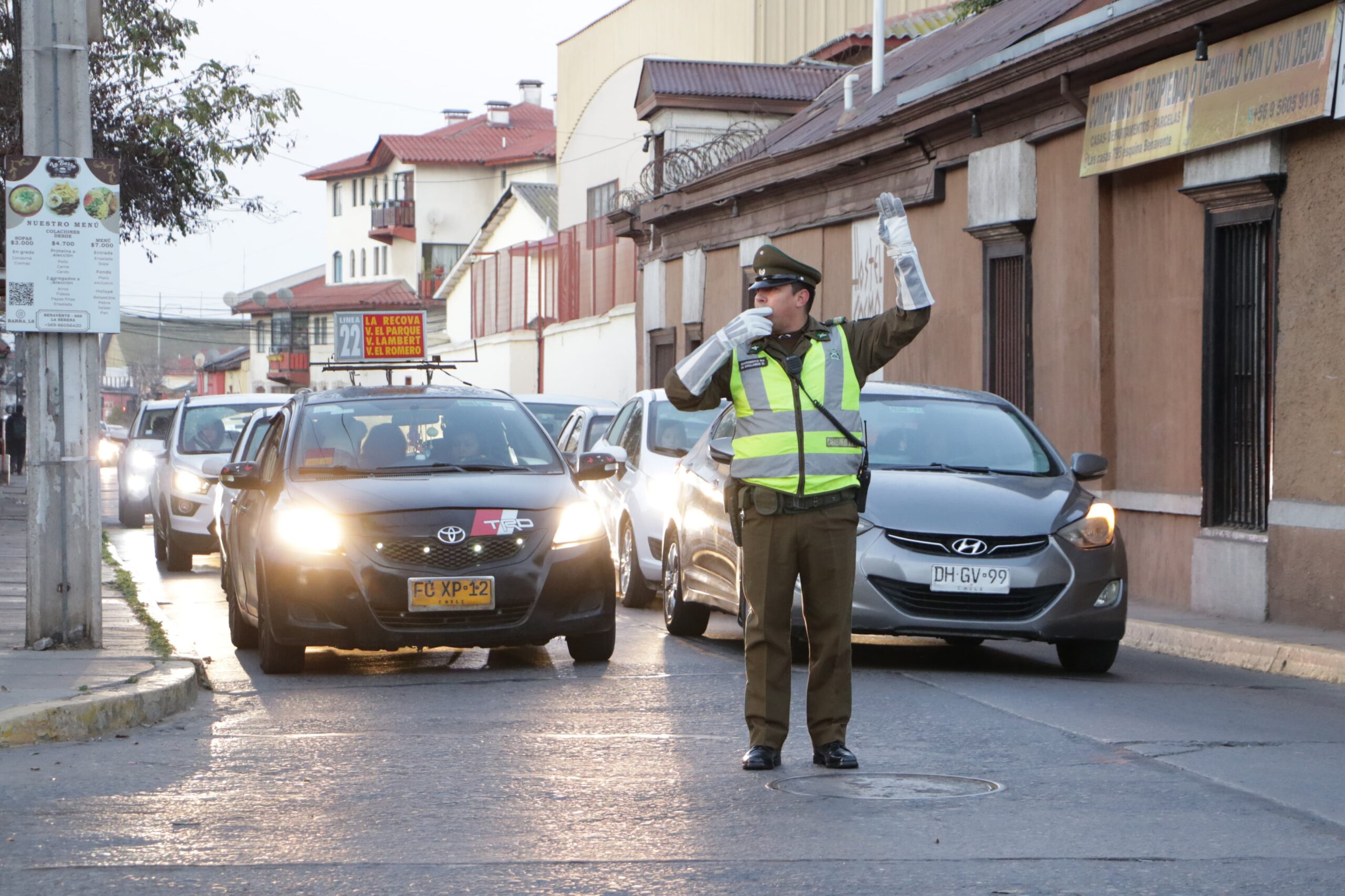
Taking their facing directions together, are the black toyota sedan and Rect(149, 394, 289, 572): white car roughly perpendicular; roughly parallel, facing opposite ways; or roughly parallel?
roughly parallel

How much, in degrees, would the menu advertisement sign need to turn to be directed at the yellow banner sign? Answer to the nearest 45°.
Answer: approximately 90° to its left

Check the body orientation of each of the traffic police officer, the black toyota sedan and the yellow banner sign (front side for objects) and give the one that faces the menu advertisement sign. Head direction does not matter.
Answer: the yellow banner sign

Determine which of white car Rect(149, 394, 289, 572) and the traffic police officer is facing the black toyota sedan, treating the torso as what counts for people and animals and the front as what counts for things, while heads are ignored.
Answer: the white car

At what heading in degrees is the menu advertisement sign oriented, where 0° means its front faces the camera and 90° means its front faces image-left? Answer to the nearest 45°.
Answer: approximately 0°

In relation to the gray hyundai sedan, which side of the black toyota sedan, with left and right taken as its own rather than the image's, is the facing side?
left

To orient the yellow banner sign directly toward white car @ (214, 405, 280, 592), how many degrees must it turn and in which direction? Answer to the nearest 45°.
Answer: approximately 45° to its right

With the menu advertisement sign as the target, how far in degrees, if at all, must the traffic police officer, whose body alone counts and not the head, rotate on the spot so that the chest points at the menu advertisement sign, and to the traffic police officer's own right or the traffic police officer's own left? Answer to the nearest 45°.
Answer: approximately 135° to the traffic police officer's own right

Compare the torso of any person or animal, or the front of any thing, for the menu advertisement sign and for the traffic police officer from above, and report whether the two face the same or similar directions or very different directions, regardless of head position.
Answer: same or similar directions

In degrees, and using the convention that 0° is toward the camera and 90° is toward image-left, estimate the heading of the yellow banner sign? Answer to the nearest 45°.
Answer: approximately 45°

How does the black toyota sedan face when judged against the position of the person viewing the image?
facing the viewer

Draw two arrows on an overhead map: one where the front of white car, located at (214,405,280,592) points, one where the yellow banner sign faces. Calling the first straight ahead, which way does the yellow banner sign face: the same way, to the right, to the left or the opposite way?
to the right

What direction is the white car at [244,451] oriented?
toward the camera
